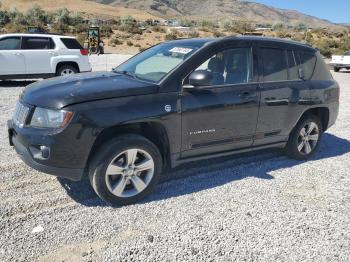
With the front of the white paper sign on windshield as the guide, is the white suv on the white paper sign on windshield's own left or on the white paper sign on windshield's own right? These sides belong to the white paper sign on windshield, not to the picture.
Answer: on the white paper sign on windshield's own right

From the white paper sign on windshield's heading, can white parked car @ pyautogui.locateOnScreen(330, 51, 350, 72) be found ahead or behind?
behind

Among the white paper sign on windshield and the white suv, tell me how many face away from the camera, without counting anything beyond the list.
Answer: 0

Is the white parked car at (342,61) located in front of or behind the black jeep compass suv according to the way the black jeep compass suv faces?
behind

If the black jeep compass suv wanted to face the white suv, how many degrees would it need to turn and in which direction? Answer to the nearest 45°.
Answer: approximately 90° to its right

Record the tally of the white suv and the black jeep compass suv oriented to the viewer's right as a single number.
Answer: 0

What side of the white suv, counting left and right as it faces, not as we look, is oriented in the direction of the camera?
left

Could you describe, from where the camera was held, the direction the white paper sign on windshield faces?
facing the viewer and to the left of the viewer
